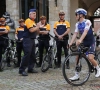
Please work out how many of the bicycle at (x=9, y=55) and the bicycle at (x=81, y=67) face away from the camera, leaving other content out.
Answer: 0

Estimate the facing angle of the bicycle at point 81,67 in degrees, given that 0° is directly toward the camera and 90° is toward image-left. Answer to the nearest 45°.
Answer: approximately 45°

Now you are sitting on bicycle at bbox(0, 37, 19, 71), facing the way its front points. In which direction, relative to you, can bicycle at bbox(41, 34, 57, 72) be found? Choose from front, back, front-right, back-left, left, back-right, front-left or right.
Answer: left

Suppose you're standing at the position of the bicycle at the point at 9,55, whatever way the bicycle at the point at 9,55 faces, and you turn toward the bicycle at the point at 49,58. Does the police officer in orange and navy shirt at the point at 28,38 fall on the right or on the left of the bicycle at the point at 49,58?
right

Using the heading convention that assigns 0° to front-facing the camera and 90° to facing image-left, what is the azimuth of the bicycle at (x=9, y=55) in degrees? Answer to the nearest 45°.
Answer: approximately 45°
